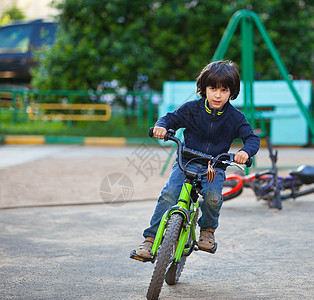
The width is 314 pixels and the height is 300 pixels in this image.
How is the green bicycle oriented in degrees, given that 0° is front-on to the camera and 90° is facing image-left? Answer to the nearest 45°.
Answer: approximately 0°

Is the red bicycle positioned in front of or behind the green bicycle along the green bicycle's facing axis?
behind

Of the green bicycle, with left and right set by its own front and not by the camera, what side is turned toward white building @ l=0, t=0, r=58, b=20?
back

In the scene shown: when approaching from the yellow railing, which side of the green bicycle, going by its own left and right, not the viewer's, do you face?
back
